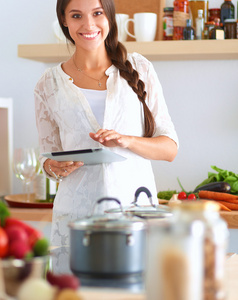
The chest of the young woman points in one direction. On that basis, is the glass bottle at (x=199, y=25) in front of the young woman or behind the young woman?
behind

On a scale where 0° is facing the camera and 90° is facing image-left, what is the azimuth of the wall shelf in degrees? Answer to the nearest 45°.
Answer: approximately 0°

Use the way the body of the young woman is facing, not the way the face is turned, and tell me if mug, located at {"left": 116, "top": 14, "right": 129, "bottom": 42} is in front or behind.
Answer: behind

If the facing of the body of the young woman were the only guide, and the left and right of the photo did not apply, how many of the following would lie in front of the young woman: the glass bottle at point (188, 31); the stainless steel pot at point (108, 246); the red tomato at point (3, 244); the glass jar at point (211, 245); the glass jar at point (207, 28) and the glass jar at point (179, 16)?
3

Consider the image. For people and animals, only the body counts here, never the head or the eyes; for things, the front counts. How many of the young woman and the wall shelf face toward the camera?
2

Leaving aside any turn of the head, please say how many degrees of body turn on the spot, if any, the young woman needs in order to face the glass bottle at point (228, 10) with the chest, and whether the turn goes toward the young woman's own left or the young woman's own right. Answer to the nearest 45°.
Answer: approximately 135° to the young woman's own left

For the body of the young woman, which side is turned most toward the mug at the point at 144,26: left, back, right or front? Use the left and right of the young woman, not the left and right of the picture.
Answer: back

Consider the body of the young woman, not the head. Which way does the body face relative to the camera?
toward the camera

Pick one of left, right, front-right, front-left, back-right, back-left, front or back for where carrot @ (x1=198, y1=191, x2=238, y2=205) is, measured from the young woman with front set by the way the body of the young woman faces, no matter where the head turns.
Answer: back-left

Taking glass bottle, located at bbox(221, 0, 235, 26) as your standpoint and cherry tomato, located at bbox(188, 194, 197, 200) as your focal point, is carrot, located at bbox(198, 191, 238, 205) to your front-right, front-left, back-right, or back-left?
front-left

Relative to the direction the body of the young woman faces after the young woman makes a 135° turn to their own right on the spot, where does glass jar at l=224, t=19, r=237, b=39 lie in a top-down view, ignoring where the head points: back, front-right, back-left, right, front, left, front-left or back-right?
right

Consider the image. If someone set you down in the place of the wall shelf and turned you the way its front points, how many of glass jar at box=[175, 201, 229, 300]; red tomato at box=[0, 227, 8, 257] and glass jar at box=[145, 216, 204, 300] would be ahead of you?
3

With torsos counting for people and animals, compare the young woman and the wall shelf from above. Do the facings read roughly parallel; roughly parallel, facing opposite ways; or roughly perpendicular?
roughly parallel
